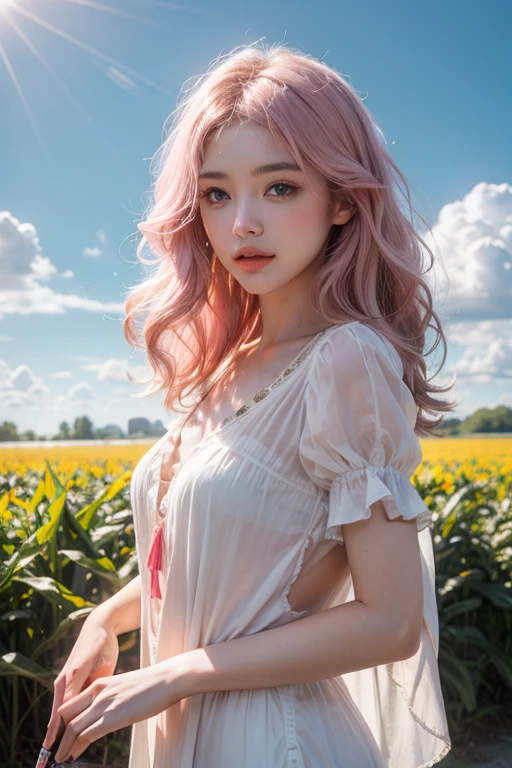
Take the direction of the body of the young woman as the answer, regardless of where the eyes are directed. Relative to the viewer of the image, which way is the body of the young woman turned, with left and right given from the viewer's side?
facing the viewer and to the left of the viewer
